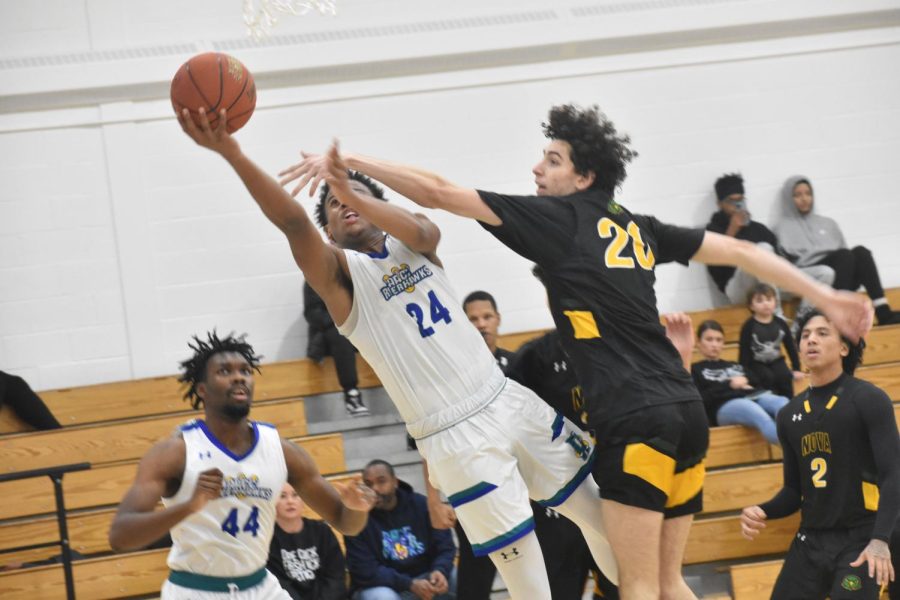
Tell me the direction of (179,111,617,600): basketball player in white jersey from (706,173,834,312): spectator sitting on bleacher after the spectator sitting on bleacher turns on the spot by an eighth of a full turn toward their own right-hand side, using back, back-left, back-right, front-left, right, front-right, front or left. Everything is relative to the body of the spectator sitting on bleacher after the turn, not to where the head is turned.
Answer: front

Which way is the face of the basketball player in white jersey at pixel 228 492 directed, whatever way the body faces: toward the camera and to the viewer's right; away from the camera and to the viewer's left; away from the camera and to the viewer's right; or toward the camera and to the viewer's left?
toward the camera and to the viewer's right

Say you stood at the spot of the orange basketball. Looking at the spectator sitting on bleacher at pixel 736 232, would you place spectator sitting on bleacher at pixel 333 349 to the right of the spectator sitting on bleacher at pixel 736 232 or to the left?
left

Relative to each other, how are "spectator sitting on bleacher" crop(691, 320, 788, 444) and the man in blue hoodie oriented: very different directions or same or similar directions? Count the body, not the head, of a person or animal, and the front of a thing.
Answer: same or similar directions

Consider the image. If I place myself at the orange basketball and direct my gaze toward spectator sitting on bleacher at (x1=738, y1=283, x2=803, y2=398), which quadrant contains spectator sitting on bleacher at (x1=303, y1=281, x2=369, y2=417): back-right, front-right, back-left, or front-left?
front-left

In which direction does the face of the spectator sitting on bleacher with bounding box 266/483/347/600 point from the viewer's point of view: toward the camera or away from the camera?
toward the camera

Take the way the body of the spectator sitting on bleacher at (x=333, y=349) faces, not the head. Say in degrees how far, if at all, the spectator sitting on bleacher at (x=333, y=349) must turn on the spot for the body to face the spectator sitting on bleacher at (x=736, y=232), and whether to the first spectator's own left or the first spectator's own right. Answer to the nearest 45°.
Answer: approximately 45° to the first spectator's own left

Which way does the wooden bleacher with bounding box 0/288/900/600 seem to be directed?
toward the camera

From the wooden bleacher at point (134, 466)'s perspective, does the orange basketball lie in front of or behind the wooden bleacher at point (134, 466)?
in front

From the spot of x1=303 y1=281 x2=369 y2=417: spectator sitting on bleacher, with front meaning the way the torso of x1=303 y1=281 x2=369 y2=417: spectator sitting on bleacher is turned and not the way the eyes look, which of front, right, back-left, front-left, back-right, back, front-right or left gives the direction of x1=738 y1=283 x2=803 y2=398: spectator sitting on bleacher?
front-left

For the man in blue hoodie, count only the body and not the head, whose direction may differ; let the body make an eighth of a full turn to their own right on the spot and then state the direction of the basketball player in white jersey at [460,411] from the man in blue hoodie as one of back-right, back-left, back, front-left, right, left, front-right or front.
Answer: front-left

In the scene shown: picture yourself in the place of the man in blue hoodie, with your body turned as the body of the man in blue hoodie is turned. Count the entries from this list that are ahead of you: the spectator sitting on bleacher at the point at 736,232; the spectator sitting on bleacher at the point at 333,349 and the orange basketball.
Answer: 1

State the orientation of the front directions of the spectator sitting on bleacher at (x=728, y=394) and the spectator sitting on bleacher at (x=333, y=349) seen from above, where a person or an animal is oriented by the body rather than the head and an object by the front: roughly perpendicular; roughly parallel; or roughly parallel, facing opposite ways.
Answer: roughly parallel

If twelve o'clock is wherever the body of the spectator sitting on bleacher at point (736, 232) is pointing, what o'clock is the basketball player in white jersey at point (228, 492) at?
The basketball player in white jersey is roughly at 2 o'clock from the spectator sitting on bleacher.

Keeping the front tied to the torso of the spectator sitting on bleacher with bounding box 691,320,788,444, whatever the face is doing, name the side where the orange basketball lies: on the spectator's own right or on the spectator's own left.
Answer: on the spectator's own right

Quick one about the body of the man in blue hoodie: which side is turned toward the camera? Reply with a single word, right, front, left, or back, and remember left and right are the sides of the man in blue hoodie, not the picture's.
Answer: front

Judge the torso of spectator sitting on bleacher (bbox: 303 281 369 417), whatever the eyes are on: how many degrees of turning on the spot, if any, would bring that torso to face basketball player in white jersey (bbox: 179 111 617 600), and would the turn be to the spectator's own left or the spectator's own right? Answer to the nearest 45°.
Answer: approximately 45° to the spectator's own right

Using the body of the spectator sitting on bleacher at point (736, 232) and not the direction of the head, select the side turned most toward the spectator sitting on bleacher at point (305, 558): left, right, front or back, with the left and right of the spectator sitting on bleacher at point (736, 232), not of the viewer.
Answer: right

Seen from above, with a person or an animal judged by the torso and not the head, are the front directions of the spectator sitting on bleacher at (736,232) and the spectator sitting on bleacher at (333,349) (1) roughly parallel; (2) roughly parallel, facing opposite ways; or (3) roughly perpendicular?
roughly parallel

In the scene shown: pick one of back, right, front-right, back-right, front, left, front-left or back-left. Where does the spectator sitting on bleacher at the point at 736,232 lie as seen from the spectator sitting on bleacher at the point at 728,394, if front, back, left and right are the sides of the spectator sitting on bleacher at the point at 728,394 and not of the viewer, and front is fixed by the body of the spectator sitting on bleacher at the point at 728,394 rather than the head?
back-left
